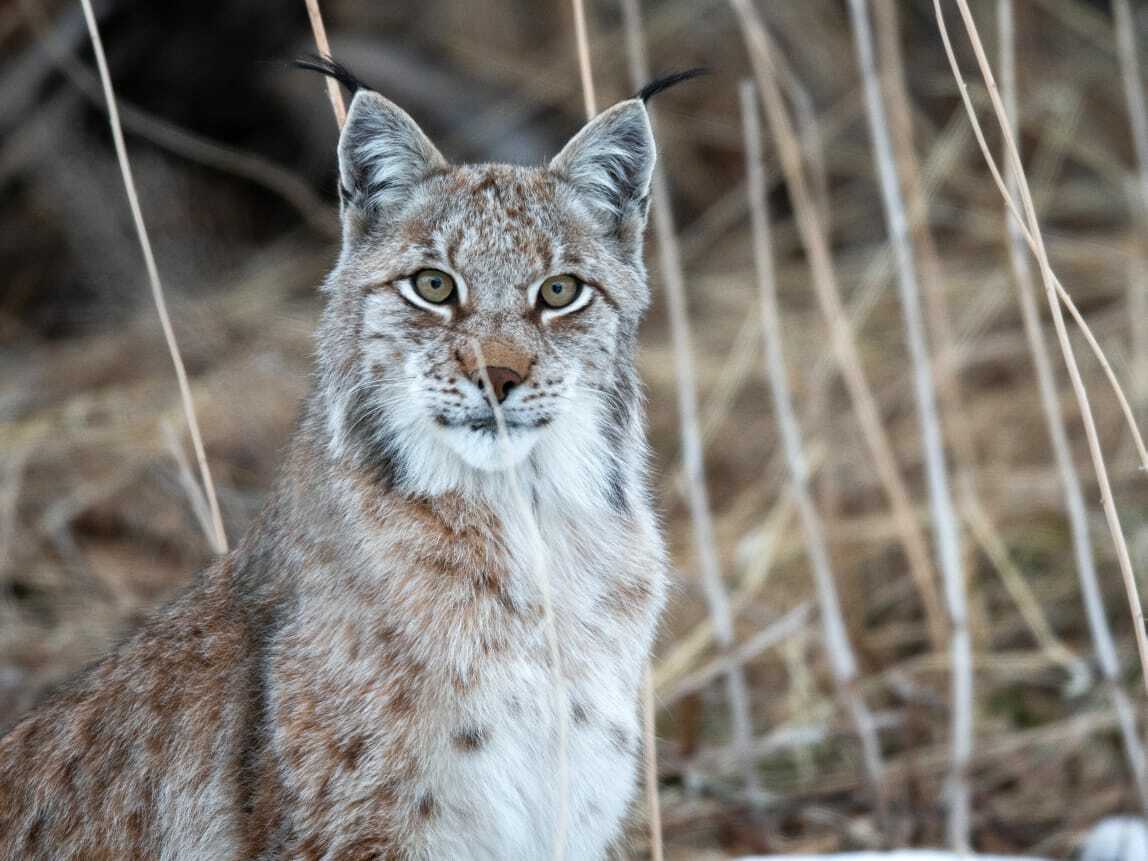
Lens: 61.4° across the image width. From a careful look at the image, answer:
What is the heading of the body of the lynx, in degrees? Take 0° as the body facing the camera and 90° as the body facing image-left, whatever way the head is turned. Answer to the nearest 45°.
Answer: approximately 315°

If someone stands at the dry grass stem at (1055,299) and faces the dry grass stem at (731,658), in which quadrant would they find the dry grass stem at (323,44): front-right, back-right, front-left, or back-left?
front-left

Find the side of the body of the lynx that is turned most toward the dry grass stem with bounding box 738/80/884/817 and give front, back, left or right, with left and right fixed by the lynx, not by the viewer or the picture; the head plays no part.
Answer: left

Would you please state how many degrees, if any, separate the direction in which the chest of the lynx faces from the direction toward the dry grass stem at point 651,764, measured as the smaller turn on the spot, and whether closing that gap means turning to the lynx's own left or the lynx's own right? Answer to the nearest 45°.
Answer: approximately 45° to the lynx's own left

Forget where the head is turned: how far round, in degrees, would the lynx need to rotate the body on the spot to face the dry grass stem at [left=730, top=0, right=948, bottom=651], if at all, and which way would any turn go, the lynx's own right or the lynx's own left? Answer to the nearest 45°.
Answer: approximately 90° to the lynx's own left

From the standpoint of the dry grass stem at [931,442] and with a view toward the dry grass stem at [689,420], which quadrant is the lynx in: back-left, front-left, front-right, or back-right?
front-left

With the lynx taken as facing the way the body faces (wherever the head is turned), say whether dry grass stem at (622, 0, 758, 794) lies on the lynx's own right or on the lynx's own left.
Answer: on the lynx's own left
